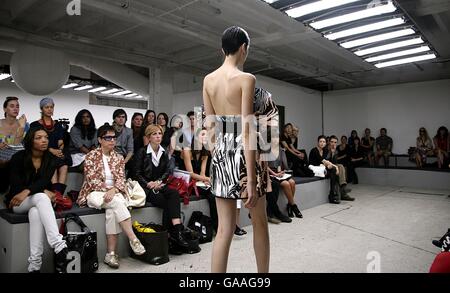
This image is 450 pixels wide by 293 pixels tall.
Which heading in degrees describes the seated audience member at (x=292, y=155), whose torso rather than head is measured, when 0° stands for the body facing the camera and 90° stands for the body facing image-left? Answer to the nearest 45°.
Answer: approximately 315°

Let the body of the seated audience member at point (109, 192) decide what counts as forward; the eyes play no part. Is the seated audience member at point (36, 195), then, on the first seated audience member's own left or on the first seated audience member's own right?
on the first seated audience member's own right

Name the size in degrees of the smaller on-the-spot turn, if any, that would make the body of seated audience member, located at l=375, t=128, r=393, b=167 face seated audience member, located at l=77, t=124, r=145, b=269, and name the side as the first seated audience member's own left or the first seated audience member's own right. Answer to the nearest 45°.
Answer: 0° — they already face them

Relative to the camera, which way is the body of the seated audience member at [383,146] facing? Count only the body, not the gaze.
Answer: toward the camera

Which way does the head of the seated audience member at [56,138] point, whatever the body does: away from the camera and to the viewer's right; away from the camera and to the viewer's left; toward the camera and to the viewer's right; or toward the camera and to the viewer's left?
toward the camera and to the viewer's right

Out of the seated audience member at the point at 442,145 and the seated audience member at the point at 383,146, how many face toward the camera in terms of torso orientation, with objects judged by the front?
2

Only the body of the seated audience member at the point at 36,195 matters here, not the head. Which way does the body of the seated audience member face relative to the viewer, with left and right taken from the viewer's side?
facing the viewer and to the right of the viewer

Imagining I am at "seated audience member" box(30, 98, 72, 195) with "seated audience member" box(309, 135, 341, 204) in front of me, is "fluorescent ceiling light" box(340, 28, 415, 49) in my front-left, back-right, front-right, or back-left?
front-right

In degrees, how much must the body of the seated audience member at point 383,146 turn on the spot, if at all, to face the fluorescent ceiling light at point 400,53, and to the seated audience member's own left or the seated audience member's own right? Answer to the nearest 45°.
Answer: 0° — they already face it

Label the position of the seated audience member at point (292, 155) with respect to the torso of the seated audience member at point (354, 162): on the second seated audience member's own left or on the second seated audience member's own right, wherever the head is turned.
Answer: on the second seated audience member's own right

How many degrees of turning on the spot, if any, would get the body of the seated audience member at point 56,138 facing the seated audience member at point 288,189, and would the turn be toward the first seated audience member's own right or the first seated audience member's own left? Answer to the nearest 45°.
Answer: approximately 45° to the first seated audience member's own left

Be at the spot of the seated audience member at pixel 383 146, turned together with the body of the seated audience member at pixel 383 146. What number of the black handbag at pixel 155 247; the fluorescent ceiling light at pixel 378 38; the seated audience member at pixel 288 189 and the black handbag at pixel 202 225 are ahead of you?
4

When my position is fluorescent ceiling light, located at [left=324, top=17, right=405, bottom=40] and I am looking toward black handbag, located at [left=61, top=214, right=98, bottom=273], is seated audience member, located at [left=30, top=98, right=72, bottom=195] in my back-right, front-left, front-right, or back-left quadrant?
front-right

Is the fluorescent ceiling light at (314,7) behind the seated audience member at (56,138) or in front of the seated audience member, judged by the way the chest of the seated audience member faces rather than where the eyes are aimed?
in front

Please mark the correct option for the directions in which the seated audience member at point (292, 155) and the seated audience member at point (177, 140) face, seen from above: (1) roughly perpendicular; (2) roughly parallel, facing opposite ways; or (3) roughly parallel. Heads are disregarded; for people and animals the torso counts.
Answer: roughly parallel

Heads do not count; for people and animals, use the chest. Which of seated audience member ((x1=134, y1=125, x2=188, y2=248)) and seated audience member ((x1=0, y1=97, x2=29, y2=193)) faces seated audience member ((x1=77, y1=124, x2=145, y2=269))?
seated audience member ((x1=0, y1=97, x2=29, y2=193))

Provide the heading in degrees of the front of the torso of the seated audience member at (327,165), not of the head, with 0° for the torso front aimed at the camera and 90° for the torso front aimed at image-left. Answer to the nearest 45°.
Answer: approximately 315°

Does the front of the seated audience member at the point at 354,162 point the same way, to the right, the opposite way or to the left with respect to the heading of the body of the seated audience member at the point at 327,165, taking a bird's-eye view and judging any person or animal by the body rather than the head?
the same way

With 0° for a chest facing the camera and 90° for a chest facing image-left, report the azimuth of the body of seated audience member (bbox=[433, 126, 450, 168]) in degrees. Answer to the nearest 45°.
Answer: approximately 0°
